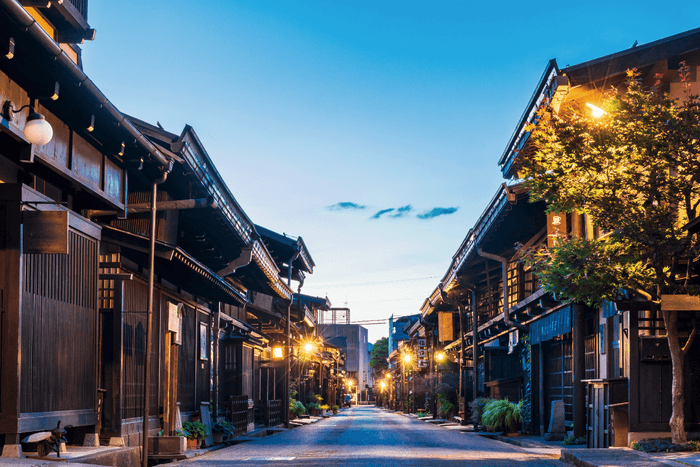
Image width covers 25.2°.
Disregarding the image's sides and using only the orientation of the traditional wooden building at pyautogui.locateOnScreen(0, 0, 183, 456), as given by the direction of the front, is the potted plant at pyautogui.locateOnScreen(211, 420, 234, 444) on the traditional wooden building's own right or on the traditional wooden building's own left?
on the traditional wooden building's own left

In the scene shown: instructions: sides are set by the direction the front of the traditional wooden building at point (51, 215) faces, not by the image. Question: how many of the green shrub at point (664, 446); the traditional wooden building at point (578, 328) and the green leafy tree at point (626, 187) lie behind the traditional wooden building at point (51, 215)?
0

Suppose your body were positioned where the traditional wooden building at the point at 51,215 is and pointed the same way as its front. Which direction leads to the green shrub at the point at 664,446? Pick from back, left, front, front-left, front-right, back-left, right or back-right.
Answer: front

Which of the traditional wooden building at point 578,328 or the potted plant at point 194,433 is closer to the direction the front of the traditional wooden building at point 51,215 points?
the traditional wooden building

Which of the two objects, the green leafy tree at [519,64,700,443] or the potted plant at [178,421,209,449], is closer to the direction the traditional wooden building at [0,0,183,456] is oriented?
the green leafy tree

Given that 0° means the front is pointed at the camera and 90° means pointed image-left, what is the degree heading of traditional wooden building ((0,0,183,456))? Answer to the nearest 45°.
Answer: approximately 270°

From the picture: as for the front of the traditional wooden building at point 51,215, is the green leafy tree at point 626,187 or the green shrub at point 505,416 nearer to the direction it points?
the green leafy tree

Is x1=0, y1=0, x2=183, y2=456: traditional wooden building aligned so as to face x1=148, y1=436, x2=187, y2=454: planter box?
no

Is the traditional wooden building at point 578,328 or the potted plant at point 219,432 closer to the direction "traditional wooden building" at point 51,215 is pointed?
the traditional wooden building

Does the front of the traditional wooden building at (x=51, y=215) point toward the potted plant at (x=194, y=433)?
no
